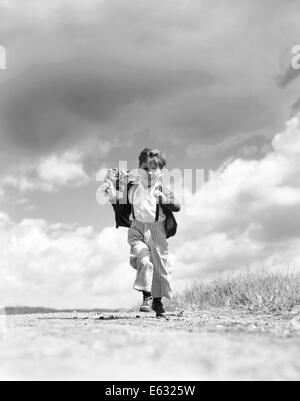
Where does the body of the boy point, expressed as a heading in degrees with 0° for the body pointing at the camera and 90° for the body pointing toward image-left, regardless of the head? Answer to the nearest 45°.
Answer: approximately 0°
